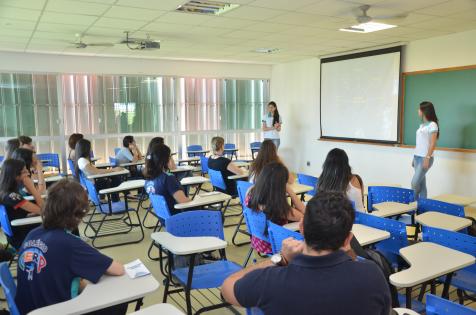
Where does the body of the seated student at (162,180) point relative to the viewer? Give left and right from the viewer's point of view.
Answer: facing away from the viewer and to the right of the viewer

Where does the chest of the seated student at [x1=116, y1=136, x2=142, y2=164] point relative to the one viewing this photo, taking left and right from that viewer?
facing to the right of the viewer

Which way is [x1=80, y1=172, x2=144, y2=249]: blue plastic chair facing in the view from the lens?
facing to the right of the viewer

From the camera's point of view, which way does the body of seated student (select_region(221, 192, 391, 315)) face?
away from the camera

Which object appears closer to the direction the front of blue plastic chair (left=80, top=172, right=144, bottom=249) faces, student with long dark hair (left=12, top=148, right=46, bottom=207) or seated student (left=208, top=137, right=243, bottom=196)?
the seated student

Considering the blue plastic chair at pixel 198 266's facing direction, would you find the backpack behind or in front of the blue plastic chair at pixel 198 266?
in front

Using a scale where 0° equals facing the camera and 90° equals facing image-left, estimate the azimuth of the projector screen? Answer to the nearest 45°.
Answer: approximately 45°

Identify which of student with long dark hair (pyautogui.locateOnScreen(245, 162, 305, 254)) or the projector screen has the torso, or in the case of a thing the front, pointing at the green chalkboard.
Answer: the student with long dark hair

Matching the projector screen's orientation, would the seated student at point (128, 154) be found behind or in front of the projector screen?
in front

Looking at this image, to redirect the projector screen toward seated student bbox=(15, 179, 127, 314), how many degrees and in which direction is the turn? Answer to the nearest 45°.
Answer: approximately 45° to its left

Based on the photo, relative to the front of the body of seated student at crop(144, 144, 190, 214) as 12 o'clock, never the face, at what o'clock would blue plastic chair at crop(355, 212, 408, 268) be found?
The blue plastic chair is roughly at 3 o'clock from the seated student.

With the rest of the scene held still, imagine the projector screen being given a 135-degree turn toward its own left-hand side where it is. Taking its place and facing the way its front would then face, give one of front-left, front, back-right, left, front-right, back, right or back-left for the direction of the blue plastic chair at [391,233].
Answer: right

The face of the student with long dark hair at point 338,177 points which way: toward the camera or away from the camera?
away from the camera

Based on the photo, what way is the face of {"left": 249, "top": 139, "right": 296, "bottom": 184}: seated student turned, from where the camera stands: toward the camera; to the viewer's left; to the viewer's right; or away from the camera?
away from the camera

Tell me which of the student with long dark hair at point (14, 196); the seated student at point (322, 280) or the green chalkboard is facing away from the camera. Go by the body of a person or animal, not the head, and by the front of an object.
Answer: the seated student

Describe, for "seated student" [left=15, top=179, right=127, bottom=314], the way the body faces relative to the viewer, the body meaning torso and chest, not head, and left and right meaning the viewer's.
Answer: facing away from the viewer and to the right of the viewer

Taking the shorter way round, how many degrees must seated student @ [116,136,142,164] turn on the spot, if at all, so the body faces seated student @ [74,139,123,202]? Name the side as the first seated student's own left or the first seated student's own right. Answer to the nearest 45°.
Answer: approximately 135° to the first seated student's own right
